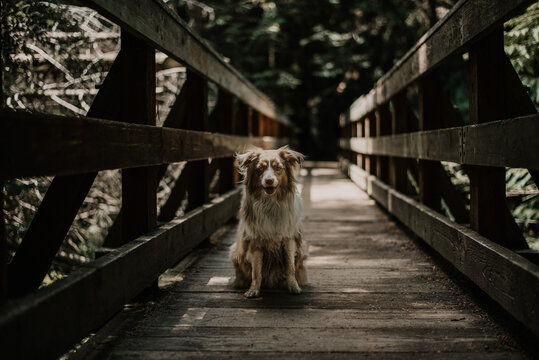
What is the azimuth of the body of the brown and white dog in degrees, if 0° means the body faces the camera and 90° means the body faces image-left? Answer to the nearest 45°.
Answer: approximately 0°
